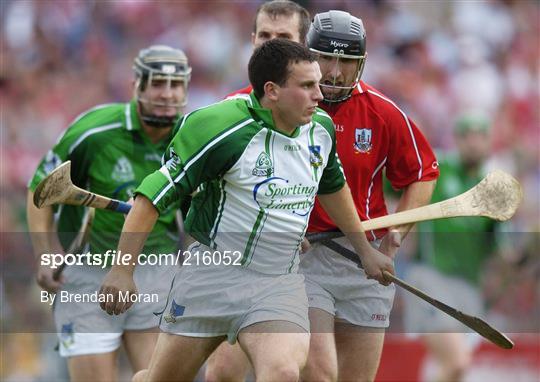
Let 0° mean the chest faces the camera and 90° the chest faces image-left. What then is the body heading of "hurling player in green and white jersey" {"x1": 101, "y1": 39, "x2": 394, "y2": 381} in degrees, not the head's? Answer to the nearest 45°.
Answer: approximately 315°

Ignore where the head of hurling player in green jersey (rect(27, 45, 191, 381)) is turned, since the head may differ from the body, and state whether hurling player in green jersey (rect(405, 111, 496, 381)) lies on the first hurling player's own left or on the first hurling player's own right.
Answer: on the first hurling player's own left

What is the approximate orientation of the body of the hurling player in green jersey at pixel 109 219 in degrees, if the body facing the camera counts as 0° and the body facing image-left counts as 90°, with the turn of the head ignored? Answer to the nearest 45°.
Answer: approximately 315°
